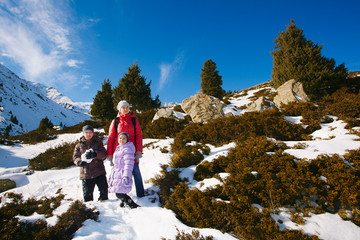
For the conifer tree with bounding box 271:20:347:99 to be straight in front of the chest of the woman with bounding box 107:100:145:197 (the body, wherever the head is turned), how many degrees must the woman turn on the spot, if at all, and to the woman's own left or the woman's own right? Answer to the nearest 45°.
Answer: approximately 90° to the woman's own left

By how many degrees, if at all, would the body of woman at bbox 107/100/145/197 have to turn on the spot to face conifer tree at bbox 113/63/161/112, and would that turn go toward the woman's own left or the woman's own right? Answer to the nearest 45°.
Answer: approximately 180°

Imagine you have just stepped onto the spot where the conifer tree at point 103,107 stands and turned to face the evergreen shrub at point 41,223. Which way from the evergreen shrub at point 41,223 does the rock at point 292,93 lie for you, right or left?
left

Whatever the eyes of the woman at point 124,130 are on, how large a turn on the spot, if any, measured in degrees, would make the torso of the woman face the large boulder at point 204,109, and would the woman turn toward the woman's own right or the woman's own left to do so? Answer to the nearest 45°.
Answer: approximately 135° to the woman's own left

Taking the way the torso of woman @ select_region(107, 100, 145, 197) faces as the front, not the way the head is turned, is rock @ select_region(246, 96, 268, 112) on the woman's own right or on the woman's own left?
on the woman's own left

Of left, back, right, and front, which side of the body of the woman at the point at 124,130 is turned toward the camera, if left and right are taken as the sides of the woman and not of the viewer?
front

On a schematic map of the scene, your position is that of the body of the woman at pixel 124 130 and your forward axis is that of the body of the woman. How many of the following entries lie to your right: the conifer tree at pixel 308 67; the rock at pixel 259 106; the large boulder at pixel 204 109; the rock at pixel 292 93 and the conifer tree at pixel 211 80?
0

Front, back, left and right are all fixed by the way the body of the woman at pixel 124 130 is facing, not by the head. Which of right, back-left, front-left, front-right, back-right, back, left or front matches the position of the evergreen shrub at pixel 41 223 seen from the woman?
front-right

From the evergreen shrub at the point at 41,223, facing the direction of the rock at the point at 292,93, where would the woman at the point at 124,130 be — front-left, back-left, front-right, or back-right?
front-left

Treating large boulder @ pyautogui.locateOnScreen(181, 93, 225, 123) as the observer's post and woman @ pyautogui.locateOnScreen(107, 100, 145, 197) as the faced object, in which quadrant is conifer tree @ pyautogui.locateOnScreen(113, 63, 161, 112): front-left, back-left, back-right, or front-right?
back-right

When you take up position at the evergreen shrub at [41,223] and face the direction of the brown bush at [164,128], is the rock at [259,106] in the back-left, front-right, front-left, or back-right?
front-right

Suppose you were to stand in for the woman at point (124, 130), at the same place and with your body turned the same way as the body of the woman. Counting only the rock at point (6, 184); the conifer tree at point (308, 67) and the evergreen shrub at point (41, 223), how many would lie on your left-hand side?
1

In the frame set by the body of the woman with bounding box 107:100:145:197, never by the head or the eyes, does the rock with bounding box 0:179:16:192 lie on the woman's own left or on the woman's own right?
on the woman's own right

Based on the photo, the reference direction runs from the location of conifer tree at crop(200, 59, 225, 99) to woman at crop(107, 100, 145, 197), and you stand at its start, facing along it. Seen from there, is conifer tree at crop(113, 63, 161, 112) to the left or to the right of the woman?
right

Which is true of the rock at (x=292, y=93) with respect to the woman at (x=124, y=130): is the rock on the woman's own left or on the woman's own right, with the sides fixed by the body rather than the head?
on the woman's own left

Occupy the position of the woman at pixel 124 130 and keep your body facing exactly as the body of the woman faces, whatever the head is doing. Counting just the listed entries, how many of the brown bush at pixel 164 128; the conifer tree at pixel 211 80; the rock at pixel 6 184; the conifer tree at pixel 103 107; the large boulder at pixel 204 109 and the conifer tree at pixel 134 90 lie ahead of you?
0

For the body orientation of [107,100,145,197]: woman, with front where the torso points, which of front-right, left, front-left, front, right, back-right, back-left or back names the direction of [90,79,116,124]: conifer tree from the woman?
back
